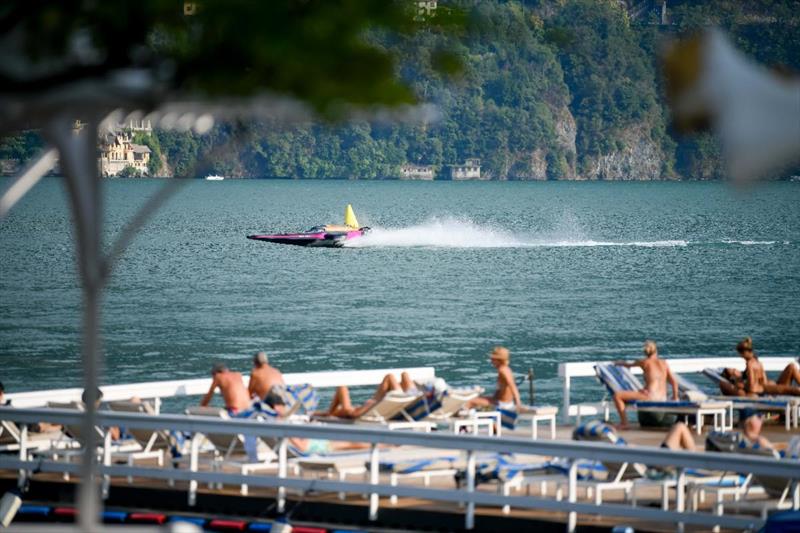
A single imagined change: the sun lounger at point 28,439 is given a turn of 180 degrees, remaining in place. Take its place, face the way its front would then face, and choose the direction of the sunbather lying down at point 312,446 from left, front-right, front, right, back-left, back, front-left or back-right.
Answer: back-left

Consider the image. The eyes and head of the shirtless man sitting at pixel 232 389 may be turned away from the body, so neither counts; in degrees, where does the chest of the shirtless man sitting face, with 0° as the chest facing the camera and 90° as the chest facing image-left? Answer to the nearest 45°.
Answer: approximately 135°

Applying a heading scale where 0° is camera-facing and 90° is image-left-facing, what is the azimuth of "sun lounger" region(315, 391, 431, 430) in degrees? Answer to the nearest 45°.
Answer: approximately 90°

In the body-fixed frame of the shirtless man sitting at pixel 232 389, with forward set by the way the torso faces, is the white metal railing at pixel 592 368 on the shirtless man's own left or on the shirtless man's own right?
on the shirtless man's own right

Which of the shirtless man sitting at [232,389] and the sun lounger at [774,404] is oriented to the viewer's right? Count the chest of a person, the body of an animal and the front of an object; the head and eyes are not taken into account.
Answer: the sun lounger

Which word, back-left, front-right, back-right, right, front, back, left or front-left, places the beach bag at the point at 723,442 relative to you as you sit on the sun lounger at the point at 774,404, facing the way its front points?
right

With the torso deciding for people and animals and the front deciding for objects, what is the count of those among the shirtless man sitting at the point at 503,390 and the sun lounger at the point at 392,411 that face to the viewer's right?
0
